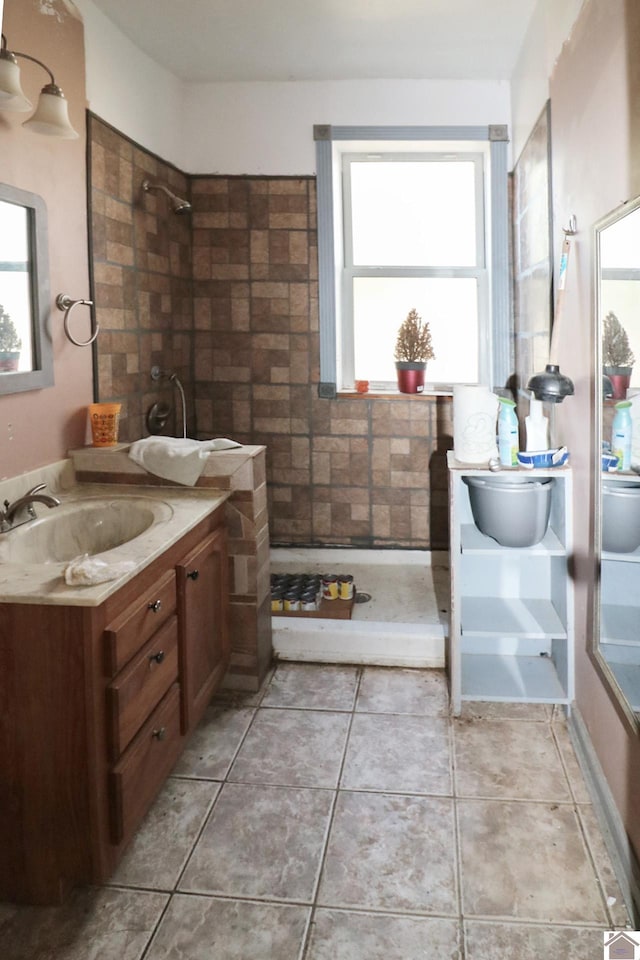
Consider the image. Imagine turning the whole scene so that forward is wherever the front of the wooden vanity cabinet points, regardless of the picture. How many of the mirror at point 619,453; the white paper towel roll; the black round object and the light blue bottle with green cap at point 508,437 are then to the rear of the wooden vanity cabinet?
0

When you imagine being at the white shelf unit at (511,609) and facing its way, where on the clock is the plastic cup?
The plastic cup is roughly at 3 o'clock from the white shelf unit.

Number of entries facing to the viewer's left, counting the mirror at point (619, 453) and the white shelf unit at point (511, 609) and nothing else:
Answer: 1

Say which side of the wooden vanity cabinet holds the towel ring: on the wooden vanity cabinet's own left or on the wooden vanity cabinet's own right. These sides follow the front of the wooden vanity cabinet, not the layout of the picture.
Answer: on the wooden vanity cabinet's own left

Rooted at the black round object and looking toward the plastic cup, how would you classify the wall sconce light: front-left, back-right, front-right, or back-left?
front-left

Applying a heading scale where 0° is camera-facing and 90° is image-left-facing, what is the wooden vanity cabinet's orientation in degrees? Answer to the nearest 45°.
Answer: approximately 270°

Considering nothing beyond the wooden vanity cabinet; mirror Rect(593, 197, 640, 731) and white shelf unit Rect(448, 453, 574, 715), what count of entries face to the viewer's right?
1

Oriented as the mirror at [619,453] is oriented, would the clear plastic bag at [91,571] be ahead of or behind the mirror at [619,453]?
ahead

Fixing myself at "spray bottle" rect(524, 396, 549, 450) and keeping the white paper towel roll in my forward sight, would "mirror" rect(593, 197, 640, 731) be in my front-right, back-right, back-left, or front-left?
back-left

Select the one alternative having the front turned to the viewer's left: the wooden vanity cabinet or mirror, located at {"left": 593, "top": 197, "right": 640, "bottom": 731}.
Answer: the mirror

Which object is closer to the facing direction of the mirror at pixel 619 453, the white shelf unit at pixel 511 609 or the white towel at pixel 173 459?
the white towel

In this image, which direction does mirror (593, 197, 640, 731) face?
to the viewer's left
